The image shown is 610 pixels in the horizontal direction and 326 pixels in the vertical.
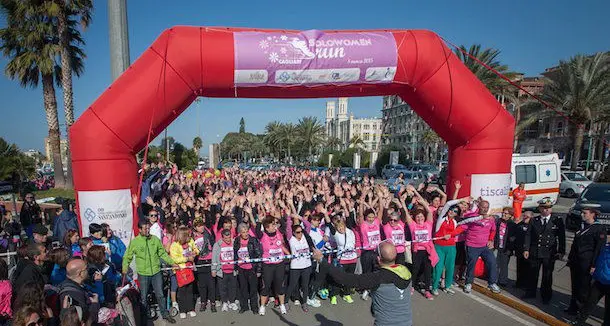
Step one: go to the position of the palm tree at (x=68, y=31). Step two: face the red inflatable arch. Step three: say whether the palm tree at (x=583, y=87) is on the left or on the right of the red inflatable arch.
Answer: left

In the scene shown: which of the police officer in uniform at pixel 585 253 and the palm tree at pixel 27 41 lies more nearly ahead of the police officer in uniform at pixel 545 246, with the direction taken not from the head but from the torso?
the police officer in uniform

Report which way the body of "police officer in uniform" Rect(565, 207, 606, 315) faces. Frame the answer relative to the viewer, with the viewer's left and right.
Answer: facing the viewer and to the left of the viewer

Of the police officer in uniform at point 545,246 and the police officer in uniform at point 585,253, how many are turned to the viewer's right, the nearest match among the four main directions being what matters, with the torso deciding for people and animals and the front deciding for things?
0

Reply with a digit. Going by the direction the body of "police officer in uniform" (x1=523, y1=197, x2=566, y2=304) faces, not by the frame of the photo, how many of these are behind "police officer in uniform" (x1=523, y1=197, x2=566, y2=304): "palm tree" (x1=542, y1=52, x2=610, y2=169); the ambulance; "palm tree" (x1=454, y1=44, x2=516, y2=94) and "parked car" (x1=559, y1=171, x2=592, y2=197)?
4

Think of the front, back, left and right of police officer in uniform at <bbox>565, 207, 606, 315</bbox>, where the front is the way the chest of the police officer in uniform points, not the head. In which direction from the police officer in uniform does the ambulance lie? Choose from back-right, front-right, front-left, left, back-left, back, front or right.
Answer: back-right

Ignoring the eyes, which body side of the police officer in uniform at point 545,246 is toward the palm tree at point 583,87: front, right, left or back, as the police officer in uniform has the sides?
back

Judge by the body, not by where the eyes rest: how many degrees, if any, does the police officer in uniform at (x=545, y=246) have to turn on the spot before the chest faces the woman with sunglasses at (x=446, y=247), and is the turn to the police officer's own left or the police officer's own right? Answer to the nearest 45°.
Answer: approximately 90° to the police officer's own right

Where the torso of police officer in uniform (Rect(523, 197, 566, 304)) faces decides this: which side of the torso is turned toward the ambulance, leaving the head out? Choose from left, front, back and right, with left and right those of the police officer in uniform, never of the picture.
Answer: back

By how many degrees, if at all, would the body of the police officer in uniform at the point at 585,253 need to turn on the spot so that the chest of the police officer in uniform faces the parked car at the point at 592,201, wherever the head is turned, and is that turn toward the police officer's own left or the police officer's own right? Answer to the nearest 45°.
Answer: approximately 135° to the police officer's own right

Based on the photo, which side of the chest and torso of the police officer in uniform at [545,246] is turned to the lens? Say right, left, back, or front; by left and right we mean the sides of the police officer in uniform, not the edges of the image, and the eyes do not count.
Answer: front
